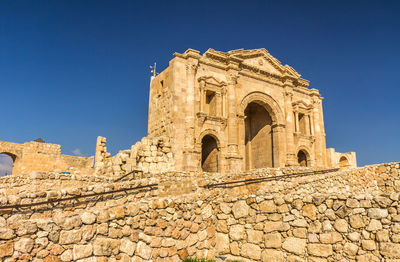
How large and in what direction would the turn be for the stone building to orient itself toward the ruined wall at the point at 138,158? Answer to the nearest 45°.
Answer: approximately 90° to its right

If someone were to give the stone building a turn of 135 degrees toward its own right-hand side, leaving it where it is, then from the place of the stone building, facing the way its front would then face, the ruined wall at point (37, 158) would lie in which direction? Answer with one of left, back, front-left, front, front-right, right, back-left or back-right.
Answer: front

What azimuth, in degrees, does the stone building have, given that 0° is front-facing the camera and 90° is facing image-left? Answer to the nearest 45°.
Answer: approximately 315°

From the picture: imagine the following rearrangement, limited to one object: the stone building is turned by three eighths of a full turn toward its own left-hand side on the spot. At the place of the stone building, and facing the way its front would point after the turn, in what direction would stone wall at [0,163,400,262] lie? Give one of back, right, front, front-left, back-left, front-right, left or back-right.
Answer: back
